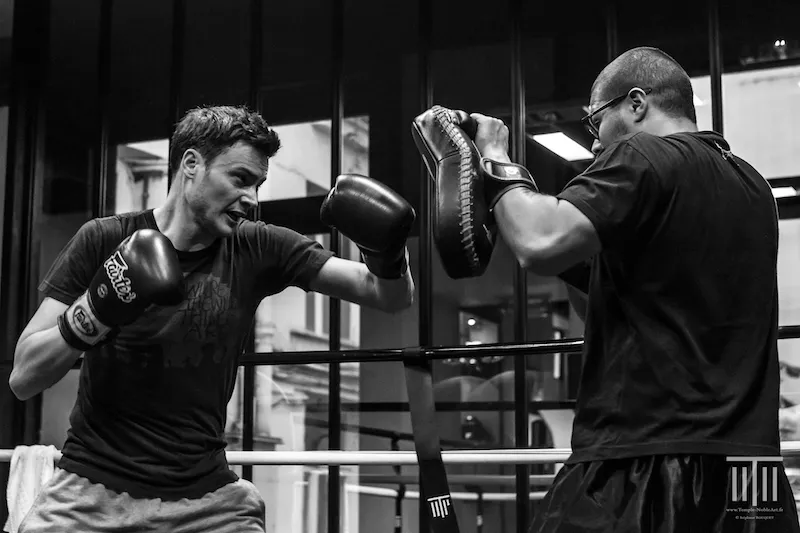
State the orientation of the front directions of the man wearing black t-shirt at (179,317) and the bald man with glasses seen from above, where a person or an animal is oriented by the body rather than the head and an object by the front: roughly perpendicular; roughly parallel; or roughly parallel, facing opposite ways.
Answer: roughly parallel, facing opposite ways

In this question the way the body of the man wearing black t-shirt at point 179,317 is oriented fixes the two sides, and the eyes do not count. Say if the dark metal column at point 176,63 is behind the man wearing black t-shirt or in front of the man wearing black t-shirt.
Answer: behind

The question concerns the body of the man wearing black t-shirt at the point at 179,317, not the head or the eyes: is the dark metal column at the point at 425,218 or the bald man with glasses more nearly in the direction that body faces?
the bald man with glasses

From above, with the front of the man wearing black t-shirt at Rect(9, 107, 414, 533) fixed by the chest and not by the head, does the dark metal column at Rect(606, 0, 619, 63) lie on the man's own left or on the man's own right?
on the man's own left

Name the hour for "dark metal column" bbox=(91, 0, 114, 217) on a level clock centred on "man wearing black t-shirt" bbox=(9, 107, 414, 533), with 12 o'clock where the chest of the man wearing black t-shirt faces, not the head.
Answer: The dark metal column is roughly at 7 o'clock from the man wearing black t-shirt.

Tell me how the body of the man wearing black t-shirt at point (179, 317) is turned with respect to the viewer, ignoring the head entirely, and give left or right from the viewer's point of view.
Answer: facing the viewer and to the right of the viewer

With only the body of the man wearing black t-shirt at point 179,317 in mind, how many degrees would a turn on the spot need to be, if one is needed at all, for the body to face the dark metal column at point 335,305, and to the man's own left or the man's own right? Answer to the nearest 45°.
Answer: approximately 135° to the man's own left

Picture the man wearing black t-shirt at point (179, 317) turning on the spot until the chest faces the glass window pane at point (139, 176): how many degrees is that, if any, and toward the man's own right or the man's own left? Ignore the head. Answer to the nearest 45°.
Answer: approximately 135° to the man's own left

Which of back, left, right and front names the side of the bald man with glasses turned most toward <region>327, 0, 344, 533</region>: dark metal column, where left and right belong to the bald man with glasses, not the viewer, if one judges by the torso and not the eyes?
front

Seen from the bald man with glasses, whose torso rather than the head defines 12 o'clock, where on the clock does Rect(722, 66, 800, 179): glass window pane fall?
The glass window pane is roughly at 2 o'clock from the bald man with glasses.

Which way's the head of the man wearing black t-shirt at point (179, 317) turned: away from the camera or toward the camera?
toward the camera

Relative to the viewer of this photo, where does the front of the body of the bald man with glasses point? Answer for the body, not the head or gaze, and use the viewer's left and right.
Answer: facing away from the viewer and to the left of the viewer

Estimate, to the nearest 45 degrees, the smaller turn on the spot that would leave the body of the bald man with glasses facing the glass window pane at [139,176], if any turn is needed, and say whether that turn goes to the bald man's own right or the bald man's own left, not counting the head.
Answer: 0° — they already face it

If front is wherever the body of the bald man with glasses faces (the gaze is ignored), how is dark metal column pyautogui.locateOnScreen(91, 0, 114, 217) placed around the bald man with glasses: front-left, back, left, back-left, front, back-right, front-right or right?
front
